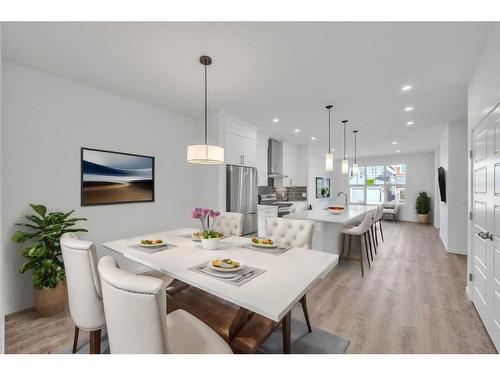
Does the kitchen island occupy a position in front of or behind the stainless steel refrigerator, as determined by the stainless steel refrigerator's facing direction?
in front

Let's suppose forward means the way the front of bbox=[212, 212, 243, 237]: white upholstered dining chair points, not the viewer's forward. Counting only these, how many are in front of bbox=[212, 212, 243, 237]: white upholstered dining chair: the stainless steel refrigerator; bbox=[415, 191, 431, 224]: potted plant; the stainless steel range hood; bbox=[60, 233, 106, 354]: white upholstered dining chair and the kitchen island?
1

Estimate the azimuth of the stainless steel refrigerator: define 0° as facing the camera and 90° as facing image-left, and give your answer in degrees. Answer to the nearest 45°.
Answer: approximately 315°

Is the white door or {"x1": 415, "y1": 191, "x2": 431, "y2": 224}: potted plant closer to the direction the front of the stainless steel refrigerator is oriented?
the white door

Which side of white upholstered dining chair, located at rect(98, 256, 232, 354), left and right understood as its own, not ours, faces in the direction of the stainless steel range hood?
front

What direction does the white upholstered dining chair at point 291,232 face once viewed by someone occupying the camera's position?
facing the viewer and to the left of the viewer

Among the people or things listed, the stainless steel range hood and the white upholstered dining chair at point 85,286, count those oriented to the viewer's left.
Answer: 0

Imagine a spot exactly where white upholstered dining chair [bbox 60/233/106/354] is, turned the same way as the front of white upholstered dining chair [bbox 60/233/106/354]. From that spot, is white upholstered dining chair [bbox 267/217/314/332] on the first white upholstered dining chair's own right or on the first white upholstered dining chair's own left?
on the first white upholstered dining chair's own right

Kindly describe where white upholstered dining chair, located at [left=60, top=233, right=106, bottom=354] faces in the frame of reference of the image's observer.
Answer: facing away from the viewer and to the right of the viewer

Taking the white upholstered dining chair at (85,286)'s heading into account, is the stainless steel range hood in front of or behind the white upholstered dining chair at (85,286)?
in front

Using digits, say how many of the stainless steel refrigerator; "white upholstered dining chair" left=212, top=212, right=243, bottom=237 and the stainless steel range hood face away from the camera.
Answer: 0

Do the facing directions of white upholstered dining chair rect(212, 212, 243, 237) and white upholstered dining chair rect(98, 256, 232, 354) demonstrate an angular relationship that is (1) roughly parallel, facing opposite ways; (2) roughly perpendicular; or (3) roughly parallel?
roughly parallel, facing opposite ways

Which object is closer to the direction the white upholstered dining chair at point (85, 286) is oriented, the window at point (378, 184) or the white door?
the window

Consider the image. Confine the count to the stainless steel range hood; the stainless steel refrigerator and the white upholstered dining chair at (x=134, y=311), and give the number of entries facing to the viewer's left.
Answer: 0

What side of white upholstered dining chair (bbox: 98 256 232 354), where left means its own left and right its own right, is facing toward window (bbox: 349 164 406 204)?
front

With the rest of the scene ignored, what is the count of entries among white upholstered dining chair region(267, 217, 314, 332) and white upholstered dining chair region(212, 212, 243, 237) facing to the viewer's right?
0
